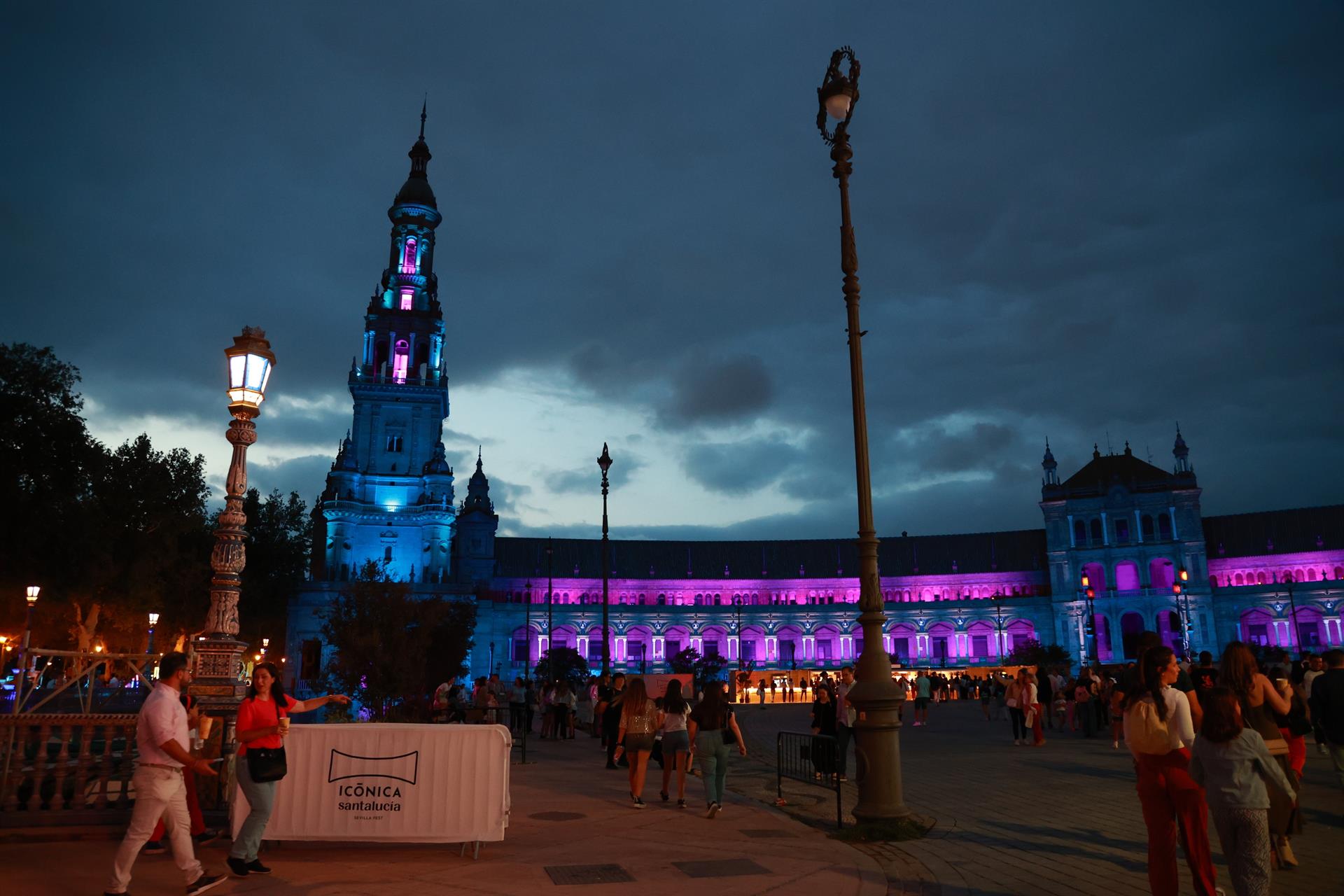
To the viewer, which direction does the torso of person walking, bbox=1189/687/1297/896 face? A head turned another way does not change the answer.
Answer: away from the camera

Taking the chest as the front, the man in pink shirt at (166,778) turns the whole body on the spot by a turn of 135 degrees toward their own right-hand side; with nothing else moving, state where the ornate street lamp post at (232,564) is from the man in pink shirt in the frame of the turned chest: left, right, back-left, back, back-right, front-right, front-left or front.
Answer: back-right

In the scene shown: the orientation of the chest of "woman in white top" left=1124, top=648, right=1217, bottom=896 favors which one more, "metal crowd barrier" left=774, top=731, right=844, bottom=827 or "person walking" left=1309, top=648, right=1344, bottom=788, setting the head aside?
the person walking

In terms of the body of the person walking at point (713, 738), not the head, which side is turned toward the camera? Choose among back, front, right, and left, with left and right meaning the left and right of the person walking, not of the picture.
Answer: back

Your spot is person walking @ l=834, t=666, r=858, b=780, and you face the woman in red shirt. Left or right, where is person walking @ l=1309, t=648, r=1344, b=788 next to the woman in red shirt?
left

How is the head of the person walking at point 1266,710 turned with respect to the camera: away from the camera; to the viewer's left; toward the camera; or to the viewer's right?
away from the camera

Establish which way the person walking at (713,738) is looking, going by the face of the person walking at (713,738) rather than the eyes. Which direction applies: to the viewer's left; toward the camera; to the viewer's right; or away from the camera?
away from the camera

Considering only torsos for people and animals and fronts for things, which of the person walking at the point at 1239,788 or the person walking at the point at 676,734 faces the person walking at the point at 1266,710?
the person walking at the point at 1239,788

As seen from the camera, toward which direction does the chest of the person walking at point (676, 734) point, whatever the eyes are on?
away from the camera

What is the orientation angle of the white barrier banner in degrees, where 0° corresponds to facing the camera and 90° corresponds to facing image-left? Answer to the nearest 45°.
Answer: approximately 0°

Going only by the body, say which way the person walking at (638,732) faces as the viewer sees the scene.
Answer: away from the camera

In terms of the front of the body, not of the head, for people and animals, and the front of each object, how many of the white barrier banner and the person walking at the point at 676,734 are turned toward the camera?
1

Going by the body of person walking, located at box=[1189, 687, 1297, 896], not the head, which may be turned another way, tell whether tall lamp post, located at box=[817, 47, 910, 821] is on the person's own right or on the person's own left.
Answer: on the person's own left

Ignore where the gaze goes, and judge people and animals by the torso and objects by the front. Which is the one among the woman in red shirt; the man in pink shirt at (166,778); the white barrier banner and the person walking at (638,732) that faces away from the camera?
the person walking

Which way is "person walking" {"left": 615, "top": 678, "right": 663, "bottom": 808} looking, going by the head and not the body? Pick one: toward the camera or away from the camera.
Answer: away from the camera

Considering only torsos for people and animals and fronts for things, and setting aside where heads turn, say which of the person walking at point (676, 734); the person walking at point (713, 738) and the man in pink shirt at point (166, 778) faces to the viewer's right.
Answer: the man in pink shirt
